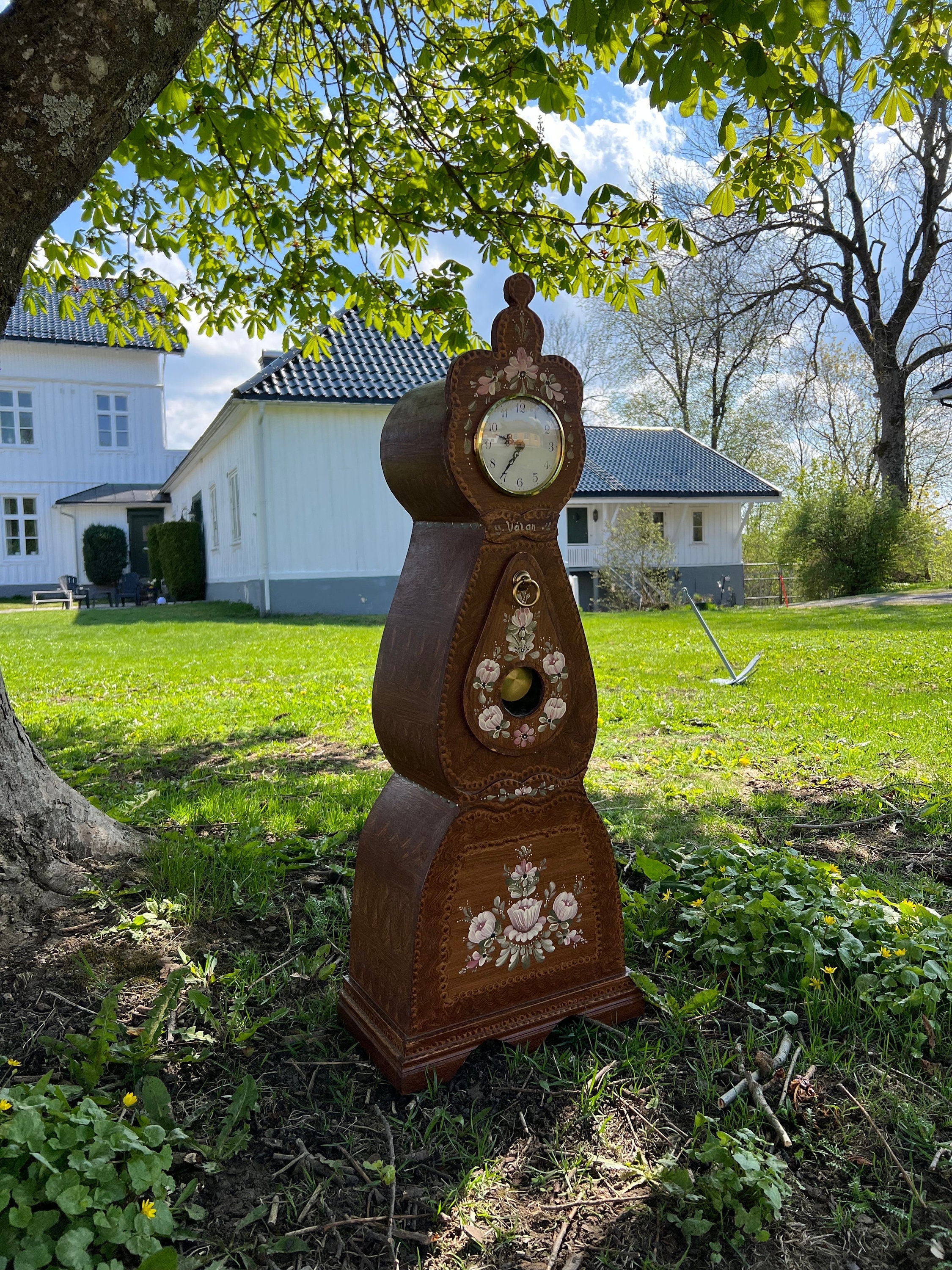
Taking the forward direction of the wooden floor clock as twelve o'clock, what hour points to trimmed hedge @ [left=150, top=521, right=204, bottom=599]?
The trimmed hedge is roughly at 7 o'clock from the wooden floor clock.

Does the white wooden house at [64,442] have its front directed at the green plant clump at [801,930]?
yes

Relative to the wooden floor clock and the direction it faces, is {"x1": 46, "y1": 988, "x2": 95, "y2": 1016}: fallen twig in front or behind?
behind

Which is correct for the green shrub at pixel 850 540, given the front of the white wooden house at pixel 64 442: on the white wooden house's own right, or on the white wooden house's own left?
on the white wooden house's own left

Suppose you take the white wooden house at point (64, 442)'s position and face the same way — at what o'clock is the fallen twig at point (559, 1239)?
The fallen twig is roughly at 12 o'clock from the white wooden house.

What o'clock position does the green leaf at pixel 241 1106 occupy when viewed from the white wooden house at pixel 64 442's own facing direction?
The green leaf is roughly at 12 o'clock from the white wooden house.

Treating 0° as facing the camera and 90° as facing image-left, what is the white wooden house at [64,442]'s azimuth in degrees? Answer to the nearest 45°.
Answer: approximately 0°

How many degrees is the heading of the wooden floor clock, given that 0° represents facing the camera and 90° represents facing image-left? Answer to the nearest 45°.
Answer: approximately 315°
